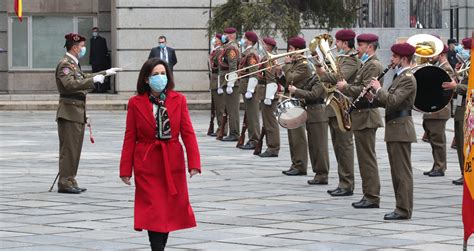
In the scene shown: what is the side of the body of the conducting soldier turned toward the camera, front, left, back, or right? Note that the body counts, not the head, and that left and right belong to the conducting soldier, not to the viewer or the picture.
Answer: right

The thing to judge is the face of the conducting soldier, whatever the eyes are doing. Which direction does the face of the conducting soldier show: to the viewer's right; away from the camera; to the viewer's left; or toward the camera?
to the viewer's right

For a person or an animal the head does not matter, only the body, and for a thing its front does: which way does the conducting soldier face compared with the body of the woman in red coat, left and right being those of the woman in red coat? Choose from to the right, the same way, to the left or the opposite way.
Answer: to the left

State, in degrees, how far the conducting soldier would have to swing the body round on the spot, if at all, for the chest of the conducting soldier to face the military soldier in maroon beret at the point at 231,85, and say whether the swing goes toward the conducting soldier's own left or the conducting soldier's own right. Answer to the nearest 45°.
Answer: approximately 90° to the conducting soldier's own left
